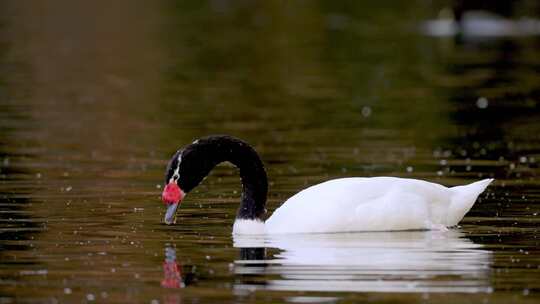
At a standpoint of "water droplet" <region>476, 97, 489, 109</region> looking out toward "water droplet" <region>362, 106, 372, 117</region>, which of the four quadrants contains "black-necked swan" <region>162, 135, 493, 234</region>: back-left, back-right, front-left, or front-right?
front-left

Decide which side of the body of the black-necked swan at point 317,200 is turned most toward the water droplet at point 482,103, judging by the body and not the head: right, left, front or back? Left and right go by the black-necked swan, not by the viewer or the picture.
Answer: right

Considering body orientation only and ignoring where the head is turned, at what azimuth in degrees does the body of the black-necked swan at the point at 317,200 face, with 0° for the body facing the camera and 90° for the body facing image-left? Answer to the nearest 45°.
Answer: approximately 90°

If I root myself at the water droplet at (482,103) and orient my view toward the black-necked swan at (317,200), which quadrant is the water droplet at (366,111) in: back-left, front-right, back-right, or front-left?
front-right

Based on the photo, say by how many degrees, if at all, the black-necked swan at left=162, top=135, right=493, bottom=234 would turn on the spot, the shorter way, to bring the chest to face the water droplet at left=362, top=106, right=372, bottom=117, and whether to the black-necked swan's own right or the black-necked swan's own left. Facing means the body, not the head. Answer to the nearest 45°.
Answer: approximately 90° to the black-necked swan's own right
